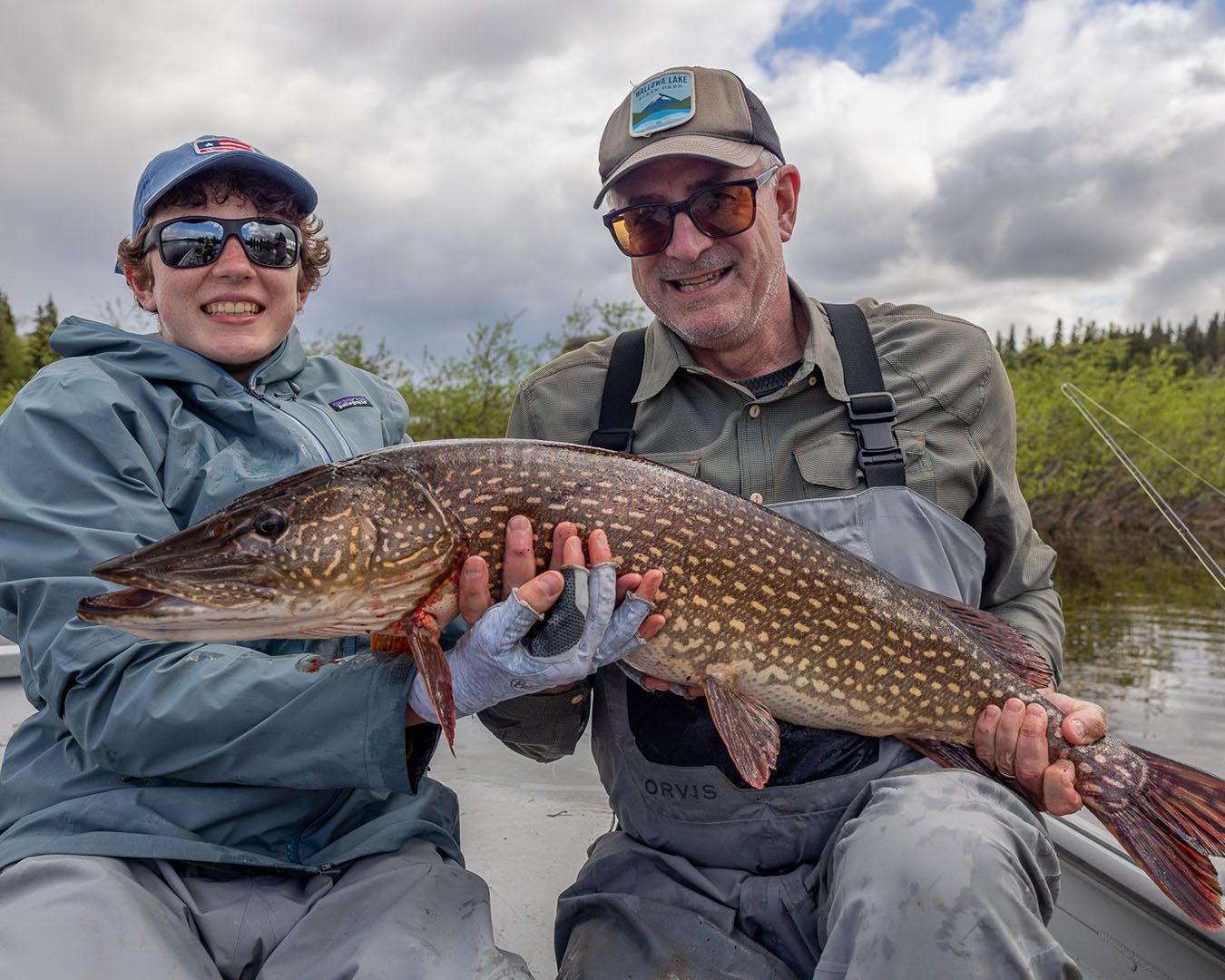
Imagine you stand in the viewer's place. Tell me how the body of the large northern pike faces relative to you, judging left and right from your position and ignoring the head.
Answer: facing to the left of the viewer

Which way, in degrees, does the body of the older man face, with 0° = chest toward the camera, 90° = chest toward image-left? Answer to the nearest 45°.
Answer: approximately 0°
